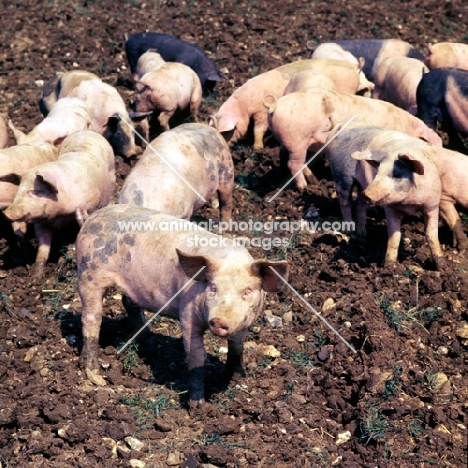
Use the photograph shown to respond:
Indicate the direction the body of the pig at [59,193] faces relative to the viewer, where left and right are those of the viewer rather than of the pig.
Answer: facing the viewer and to the left of the viewer

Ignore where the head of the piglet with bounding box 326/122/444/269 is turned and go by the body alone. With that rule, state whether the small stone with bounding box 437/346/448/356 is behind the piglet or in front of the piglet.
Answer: in front

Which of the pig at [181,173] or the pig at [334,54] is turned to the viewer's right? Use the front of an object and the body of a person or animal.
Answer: the pig at [334,54]

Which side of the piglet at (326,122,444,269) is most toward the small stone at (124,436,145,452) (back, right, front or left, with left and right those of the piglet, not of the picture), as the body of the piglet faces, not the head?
right

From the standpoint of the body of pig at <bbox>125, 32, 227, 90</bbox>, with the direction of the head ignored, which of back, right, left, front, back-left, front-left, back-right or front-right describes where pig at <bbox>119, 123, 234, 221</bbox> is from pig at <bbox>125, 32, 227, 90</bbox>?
right

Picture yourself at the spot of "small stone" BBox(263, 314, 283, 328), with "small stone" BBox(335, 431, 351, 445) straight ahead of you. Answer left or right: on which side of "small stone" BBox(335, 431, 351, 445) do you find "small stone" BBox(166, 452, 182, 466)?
right

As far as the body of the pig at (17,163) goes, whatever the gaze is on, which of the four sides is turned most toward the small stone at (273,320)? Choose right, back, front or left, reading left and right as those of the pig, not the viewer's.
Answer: left
